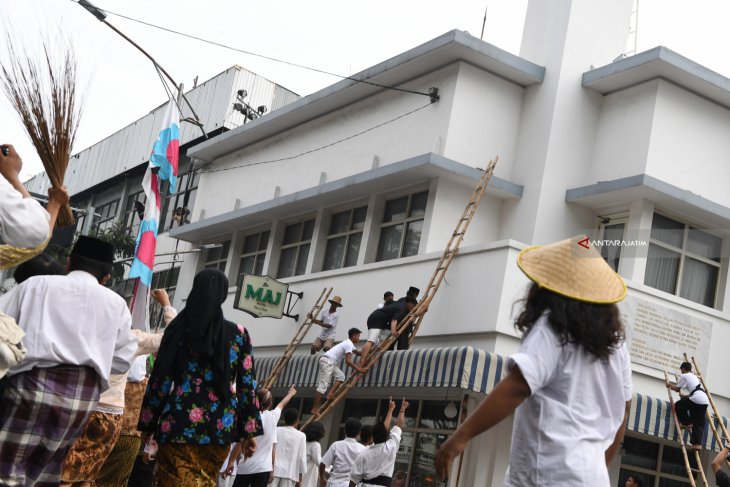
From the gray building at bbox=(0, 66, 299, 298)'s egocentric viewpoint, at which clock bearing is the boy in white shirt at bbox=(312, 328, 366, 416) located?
The boy in white shirt is roughly at 10 o'clock from the gray building.

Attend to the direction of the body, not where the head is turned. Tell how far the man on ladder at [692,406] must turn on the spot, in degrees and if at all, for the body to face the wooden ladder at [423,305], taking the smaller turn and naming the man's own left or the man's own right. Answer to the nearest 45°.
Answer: approximately 45° to the man's own left

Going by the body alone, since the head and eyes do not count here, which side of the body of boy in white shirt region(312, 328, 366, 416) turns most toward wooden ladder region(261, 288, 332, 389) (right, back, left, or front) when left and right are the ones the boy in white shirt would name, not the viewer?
left

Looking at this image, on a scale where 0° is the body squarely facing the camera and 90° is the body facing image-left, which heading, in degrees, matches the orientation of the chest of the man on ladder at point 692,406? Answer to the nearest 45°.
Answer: approximately 135°

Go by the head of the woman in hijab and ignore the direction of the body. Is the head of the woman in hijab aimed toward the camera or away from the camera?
away from the camera

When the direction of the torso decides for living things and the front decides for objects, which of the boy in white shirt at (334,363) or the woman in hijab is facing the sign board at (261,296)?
the woman in hijab

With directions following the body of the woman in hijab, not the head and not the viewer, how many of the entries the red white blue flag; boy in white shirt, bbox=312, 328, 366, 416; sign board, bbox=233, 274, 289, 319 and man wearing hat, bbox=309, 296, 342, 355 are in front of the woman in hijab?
4

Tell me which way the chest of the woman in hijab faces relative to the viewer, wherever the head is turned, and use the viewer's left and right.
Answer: facing away from the viewer
